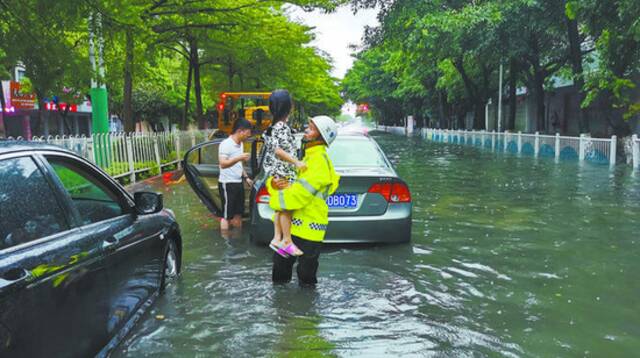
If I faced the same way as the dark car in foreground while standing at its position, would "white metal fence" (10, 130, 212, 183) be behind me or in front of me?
in front

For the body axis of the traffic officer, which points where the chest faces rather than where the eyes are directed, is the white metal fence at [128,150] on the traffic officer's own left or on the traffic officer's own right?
on the traffic officer's own right

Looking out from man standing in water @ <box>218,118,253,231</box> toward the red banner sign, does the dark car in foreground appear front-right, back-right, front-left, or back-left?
back-left

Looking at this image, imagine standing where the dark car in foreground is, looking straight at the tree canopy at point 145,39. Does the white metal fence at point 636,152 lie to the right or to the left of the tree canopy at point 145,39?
right

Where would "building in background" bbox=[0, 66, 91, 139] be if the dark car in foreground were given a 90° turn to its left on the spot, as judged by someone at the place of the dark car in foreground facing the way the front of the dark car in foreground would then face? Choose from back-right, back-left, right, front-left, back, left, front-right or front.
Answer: front-right

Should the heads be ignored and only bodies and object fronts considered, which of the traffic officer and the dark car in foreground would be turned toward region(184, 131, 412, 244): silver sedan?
the dark car in foreground

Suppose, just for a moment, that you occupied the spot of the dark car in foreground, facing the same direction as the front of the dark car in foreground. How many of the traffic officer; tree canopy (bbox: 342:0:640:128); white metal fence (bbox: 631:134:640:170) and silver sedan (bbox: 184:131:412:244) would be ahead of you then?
4

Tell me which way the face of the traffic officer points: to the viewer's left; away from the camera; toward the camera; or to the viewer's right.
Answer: to the viewer's left

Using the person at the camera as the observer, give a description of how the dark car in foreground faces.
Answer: facing away from the viewer and to the right of the viewer
